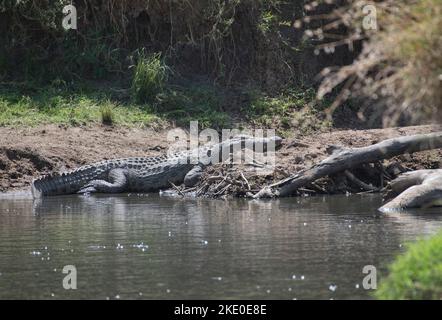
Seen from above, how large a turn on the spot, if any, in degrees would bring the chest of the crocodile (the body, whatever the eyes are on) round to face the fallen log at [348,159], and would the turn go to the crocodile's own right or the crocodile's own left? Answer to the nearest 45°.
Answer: approximately 45° to the crocodile's own right

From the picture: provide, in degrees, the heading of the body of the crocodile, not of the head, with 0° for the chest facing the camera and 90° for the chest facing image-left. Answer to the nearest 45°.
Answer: approximately 270°

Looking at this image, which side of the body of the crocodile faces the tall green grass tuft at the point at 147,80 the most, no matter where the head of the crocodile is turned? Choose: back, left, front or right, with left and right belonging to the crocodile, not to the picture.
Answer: left

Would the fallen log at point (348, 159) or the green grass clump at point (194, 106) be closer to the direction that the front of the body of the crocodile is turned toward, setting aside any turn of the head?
the fallen log

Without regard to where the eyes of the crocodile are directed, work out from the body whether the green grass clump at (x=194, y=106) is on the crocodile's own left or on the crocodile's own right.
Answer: on the crocodile's own left

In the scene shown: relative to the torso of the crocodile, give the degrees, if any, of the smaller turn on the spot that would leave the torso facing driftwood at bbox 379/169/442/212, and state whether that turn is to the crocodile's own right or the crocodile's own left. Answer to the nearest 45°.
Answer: approximately 45° to the crocodile's own right
